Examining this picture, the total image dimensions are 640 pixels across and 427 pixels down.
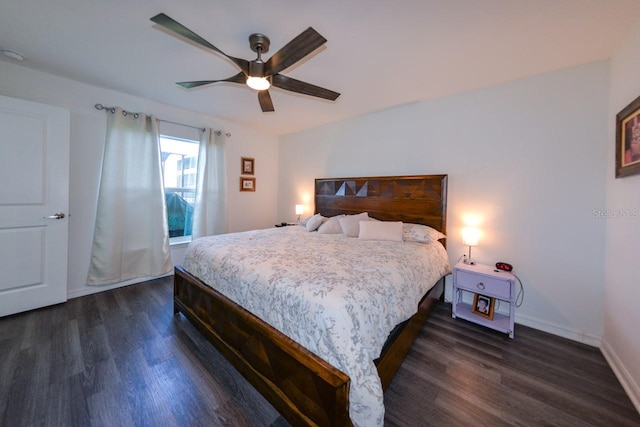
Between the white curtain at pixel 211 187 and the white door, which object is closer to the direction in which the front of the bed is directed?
the white door

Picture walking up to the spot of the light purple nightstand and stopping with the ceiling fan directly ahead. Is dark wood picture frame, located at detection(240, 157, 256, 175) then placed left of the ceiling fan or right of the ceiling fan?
right

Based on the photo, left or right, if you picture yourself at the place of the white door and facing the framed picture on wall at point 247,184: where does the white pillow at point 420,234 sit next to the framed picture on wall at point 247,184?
right

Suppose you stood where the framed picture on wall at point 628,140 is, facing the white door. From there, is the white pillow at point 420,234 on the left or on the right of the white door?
right

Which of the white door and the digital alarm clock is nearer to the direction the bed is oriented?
the white door

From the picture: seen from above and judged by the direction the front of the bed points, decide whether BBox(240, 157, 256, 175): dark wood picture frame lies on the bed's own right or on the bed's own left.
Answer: on the bed's own right

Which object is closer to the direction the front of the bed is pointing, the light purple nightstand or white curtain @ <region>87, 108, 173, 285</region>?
the white curtain

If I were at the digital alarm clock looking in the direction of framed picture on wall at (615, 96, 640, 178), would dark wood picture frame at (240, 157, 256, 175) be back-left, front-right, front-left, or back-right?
back-right

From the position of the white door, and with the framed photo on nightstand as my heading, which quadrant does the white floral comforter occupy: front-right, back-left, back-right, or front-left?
front-right

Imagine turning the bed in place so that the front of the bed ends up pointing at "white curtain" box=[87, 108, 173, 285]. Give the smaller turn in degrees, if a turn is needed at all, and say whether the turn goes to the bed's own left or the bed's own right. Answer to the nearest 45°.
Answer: approximately 90° to the bed's own right

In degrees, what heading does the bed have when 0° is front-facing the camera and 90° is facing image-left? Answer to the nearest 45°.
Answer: approximately 45°

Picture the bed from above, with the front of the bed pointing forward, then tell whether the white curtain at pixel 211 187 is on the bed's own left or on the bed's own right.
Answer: on the bed's own right
